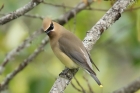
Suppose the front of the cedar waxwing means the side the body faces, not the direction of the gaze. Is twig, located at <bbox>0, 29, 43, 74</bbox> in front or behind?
in front

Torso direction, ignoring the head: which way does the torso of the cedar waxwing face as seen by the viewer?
to the viewer's left
